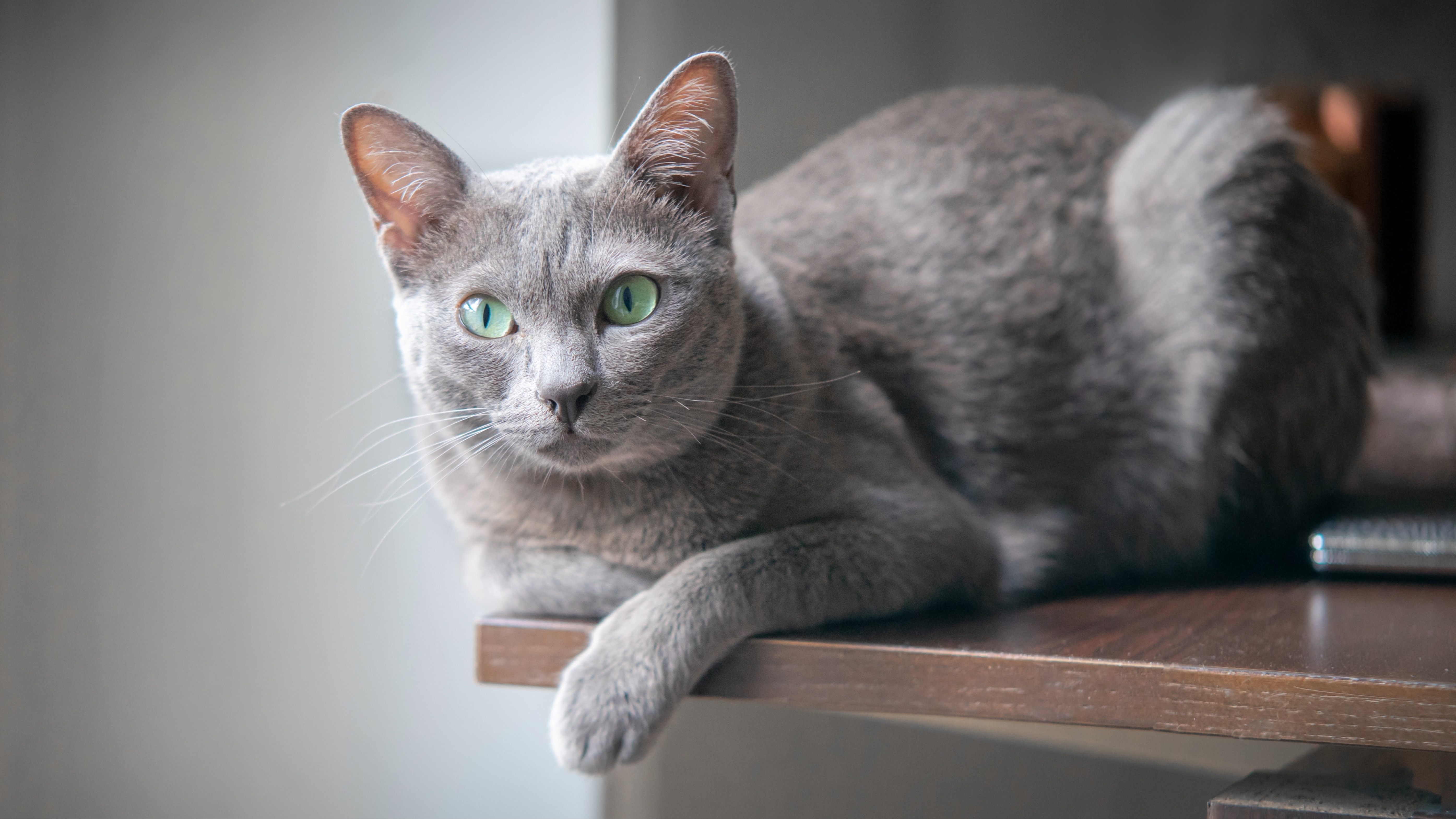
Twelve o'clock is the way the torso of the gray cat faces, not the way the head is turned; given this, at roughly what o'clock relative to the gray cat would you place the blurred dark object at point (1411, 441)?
The blurred dark object is roughly at 6 o'clock from the gray cat.

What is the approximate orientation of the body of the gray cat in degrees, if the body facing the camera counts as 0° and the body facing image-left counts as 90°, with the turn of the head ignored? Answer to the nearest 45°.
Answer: approximately 45°
